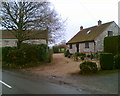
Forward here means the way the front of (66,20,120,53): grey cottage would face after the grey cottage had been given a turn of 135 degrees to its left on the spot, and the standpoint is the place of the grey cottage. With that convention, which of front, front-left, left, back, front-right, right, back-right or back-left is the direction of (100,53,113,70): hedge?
right

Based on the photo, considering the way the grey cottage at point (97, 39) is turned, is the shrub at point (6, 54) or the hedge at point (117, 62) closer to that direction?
the shrub

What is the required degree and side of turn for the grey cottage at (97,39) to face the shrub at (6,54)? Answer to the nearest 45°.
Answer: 0° — it already faces it

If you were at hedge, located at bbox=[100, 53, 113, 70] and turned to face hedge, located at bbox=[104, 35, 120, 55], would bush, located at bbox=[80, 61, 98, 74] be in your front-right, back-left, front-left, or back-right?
back-left

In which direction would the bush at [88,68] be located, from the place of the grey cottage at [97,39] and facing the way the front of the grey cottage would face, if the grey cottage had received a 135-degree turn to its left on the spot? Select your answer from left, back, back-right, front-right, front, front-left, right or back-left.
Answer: right

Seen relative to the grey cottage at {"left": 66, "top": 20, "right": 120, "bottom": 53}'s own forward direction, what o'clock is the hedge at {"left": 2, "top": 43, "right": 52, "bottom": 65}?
The hedge is roughly at 12 o'clock from the grey cottage.

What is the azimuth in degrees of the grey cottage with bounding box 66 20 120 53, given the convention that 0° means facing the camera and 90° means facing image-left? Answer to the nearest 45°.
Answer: approximately 45°

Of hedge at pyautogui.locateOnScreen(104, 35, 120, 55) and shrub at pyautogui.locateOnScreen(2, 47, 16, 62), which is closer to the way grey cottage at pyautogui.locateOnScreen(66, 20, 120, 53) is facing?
the shrub

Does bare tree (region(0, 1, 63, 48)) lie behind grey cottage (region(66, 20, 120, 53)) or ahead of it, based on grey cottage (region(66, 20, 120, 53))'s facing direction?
ahead

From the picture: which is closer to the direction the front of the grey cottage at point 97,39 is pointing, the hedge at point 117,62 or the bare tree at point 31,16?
the bare tree

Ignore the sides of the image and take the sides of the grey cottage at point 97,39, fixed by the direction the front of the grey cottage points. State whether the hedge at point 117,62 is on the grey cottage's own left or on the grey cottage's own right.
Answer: on the grey cottage's own left

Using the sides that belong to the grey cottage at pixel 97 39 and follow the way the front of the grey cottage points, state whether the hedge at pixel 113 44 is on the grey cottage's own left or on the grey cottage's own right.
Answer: on the grey cottage's own left
